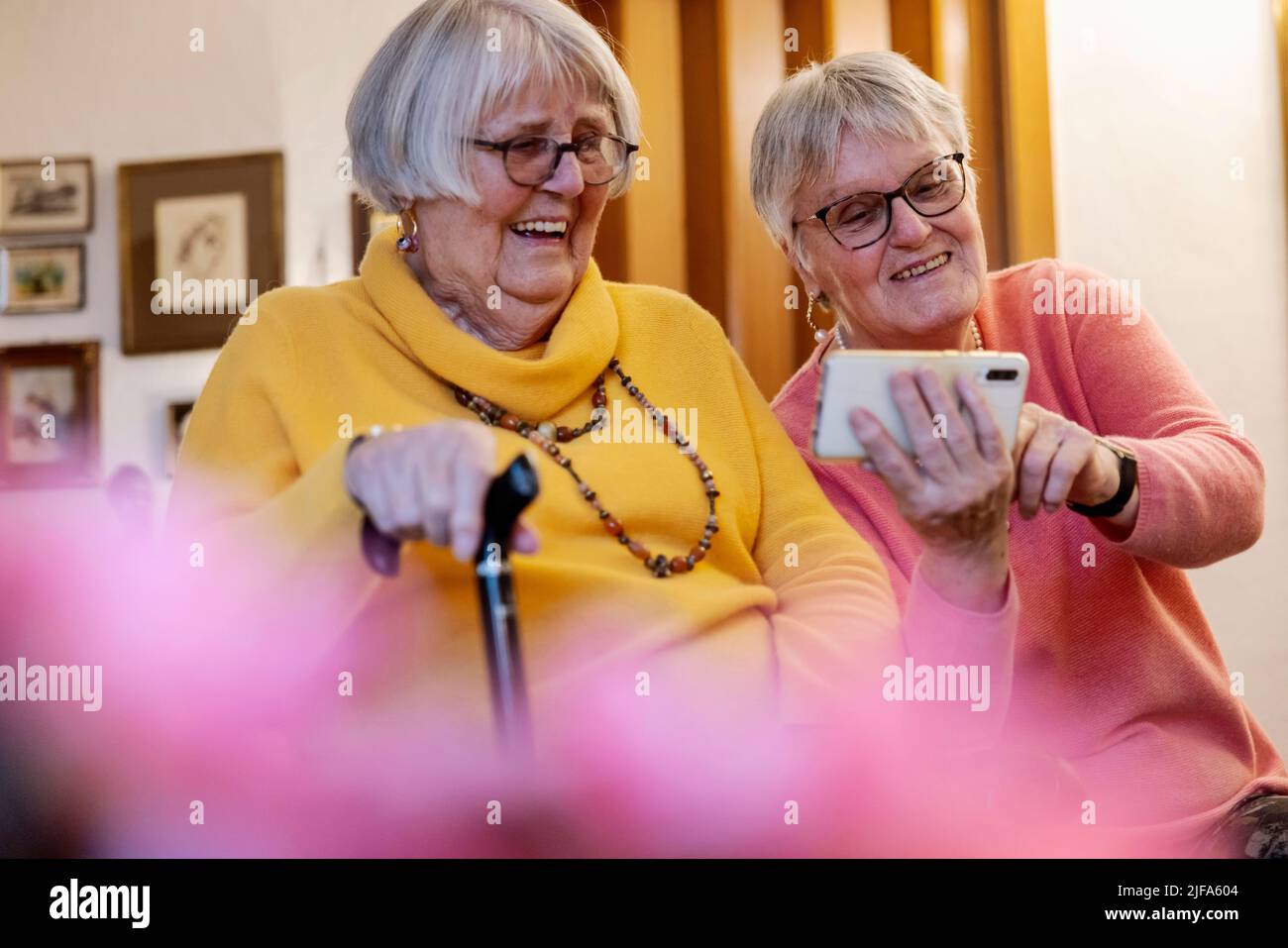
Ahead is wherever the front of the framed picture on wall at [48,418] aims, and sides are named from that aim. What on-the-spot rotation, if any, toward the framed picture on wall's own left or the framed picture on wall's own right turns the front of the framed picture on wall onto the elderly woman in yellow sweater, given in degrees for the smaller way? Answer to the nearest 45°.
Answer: approximately 45° to the framed picture on wall's own left

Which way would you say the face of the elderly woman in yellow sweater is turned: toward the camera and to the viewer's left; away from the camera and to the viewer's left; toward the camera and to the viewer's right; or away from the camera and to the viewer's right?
toward the camera and to the viewer's right

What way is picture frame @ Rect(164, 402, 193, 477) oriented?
toward the camera

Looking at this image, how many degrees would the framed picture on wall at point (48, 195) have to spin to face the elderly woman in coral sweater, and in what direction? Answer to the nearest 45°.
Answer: approximately 45° to its left

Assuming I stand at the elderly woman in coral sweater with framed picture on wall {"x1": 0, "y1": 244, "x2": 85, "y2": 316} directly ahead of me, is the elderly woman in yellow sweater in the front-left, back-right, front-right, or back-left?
front-left

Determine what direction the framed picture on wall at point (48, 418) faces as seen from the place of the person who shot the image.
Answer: facing the viewer

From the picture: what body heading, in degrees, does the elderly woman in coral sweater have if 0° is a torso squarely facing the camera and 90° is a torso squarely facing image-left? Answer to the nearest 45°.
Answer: approximately 45°

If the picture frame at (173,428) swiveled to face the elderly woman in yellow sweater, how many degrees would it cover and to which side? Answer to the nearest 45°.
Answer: approximately 45° to its left

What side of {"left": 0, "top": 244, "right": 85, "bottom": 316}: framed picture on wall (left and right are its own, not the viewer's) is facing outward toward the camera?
front
